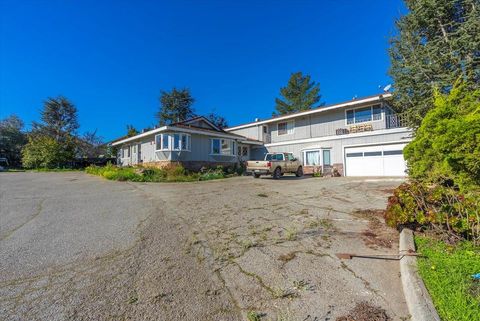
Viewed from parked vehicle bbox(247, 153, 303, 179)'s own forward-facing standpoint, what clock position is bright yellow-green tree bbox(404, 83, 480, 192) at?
The bright yellow-green tree is roughly at 4 o'clock from the parked vehicle.

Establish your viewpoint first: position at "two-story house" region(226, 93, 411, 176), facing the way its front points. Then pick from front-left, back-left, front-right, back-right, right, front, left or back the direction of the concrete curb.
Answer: front-left

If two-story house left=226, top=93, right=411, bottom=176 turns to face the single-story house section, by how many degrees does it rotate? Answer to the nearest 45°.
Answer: approximately 45° to its right

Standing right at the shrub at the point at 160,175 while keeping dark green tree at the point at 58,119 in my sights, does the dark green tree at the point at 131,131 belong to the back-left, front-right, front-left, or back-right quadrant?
front-right

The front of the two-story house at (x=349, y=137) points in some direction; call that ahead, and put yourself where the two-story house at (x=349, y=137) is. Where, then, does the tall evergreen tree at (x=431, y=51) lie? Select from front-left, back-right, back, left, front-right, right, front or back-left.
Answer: left

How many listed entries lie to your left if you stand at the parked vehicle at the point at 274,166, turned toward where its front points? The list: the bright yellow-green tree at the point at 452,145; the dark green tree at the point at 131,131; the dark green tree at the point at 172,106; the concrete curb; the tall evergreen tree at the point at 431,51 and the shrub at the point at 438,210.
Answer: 2

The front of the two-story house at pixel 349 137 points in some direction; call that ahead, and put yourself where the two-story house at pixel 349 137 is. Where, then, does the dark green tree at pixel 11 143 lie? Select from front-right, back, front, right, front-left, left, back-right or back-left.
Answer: front-right

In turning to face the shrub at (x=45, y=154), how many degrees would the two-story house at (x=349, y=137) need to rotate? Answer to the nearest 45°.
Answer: approximately 45° to its right

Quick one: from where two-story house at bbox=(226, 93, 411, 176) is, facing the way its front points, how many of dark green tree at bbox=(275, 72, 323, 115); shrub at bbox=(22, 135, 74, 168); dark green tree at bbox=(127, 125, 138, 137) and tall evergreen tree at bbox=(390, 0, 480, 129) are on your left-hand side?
1

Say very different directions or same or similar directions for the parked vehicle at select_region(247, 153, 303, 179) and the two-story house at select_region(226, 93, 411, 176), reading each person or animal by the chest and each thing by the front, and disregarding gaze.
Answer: very different directions

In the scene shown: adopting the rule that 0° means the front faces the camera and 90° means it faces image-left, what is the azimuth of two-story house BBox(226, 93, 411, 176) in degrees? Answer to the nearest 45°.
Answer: approximately 45°

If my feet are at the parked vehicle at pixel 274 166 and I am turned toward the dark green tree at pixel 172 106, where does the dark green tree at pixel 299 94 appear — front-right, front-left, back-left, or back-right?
front-right

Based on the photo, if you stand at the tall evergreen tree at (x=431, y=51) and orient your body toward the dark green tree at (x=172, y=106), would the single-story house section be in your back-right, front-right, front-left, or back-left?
front-left

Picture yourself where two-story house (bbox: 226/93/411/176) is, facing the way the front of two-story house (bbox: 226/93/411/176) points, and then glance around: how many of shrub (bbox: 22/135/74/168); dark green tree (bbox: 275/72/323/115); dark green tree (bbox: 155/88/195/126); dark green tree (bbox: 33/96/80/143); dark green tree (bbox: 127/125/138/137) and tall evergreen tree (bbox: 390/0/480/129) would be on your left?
1
